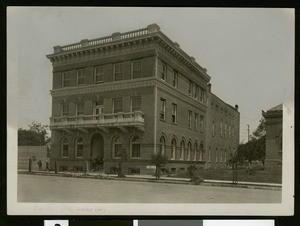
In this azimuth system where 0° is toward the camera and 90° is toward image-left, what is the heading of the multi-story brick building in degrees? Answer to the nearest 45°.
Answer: approximately 45°
